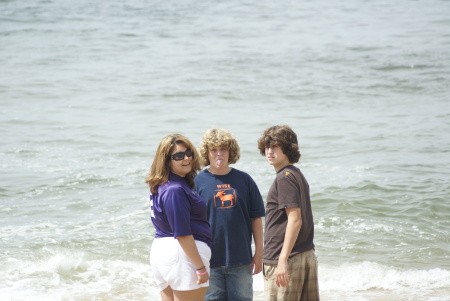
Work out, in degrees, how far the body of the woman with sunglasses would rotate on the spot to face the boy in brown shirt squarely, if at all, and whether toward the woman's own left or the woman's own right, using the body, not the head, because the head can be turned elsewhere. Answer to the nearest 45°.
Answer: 0° — they already face them

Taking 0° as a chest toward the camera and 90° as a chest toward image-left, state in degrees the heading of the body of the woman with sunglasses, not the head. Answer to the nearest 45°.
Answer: approximately 270°

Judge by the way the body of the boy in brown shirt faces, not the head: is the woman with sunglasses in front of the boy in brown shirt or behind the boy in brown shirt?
in front

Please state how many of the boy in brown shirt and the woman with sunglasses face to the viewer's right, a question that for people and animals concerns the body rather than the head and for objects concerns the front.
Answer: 1

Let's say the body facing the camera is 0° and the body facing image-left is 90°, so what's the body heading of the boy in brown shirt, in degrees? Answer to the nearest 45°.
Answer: approximately 90°

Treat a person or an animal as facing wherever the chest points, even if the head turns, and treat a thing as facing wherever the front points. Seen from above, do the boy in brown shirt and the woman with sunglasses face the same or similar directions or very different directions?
very different directions
